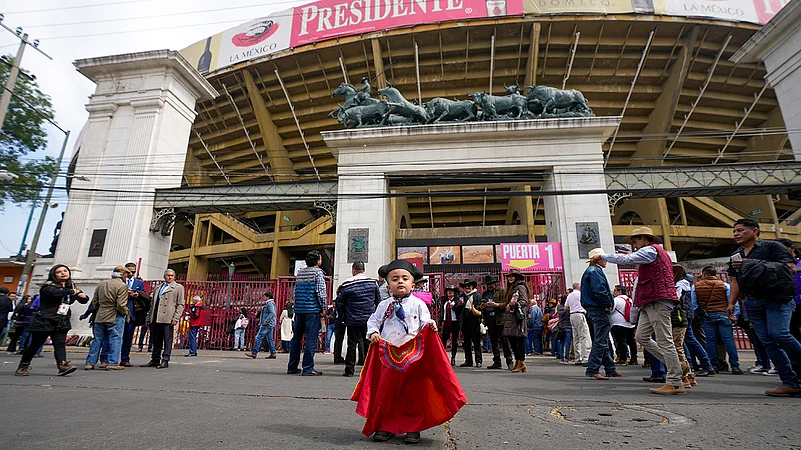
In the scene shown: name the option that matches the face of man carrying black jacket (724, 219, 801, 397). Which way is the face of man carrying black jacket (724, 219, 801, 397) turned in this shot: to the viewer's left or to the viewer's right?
to the viewer's left

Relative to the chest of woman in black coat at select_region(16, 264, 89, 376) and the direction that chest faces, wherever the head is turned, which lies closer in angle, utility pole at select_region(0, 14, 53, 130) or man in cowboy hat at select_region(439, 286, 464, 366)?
the man in cowboy hat

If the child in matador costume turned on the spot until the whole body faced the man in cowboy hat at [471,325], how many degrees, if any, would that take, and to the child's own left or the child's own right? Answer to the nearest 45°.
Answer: approximately 180°

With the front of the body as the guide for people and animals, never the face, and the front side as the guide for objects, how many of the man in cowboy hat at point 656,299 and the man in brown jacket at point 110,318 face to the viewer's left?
1

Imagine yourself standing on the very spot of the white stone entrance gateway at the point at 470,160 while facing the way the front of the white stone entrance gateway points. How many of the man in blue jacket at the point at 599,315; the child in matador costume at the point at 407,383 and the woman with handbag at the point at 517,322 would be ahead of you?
3

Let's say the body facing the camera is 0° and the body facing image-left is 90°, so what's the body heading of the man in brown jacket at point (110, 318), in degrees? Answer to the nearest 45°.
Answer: approximately 225°
